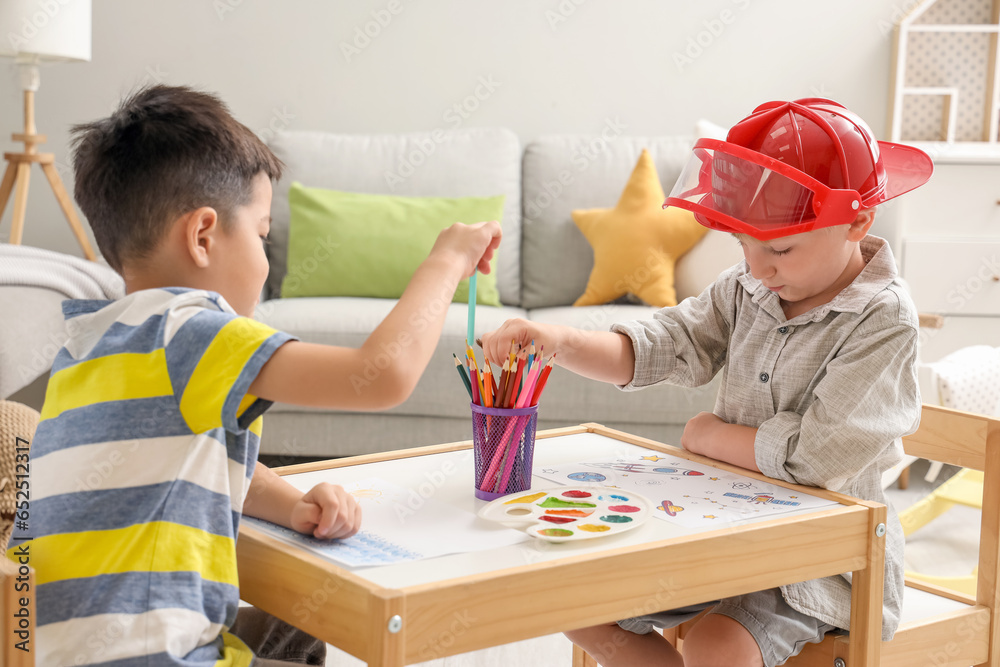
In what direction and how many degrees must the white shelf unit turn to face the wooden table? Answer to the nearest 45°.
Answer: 0° — it already faces it

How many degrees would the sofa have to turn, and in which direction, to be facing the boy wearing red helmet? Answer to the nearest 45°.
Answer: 0° — it already faces them

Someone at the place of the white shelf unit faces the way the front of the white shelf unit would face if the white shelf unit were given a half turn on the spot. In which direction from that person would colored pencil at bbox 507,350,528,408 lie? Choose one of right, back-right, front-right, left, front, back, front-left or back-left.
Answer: back

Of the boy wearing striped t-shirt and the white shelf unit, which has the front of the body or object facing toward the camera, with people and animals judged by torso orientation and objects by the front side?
the white shelf unit

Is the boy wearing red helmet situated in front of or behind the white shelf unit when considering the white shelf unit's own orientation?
in front

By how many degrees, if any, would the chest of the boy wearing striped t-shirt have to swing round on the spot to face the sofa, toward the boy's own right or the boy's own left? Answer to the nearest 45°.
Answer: approximately 45° to the boy's own left

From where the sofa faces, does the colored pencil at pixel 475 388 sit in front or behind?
in front

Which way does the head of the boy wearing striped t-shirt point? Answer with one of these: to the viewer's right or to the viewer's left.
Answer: to the viewer's right

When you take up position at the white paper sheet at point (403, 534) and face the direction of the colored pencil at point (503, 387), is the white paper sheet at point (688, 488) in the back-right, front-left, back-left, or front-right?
front-right

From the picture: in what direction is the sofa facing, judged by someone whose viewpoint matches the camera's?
facing the viewer

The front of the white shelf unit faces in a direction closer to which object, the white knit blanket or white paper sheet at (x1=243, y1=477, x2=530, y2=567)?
the white paper sheet

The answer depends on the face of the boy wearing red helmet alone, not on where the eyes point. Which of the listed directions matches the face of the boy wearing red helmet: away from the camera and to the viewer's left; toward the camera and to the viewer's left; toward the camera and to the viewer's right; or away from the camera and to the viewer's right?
toward the camera and to the viewer's left

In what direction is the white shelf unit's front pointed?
toward the camera

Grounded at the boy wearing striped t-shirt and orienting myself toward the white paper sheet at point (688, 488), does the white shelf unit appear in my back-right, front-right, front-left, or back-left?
front-left
